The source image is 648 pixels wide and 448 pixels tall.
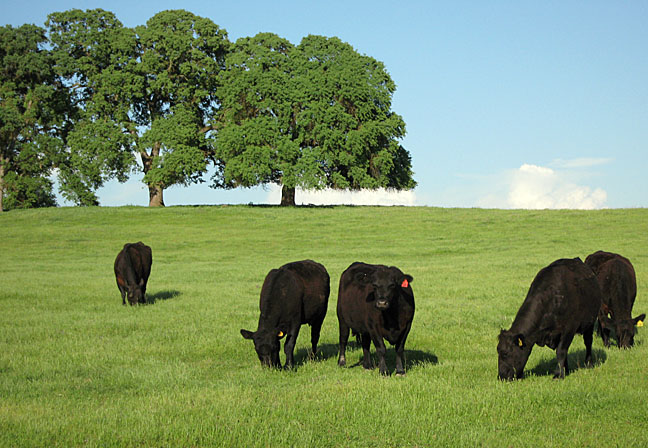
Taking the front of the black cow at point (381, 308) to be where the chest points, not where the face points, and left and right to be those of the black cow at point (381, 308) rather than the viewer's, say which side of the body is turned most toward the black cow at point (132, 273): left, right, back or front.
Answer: back

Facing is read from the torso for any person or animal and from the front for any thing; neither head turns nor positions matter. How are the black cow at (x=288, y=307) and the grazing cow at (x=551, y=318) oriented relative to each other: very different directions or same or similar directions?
same or similar directions

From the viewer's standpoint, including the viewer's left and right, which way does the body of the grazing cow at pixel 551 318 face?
facing the viewer and to the left of the viewer

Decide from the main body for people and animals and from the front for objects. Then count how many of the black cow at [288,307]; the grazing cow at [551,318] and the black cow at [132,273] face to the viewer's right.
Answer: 0

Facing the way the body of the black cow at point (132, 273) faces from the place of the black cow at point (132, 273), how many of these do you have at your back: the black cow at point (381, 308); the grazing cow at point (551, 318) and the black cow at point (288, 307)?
0

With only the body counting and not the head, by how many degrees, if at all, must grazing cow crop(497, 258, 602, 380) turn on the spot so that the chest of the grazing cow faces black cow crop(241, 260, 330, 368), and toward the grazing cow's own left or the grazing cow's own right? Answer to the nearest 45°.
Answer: approximately 45° to the grazing cow's own right

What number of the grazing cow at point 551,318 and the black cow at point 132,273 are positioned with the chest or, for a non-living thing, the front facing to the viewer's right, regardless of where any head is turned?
0

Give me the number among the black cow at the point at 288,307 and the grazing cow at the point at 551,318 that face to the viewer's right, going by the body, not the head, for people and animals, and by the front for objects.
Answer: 0

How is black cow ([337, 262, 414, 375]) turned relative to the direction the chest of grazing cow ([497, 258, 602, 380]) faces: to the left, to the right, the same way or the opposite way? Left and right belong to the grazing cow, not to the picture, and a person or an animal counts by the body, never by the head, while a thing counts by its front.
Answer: to the left

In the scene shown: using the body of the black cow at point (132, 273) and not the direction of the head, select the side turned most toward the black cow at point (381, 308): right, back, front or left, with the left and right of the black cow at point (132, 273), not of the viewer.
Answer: front

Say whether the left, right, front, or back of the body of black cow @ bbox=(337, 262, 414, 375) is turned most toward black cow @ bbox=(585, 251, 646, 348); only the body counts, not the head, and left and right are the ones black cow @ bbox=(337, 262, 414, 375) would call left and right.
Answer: left

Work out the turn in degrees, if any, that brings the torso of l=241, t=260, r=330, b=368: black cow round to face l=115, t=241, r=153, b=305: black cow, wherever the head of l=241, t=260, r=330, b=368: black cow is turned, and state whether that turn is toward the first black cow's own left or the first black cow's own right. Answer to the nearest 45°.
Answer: approximately 90° to the first black cow's own right

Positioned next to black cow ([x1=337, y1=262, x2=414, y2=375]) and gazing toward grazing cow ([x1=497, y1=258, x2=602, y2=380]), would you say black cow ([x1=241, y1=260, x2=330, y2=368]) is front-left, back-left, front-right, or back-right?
back-left

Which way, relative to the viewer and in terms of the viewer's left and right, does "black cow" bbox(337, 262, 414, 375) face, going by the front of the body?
facing the viewer and to the right of the viewer

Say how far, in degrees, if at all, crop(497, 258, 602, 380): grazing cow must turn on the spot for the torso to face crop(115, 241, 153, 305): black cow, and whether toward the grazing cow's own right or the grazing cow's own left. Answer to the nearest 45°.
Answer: approximately 90° to the grazing cow's own right

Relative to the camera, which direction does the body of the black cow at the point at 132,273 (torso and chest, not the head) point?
toward the camera

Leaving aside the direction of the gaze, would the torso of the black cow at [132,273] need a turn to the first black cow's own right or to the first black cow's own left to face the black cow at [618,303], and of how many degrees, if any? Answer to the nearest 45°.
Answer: approximately 45° to the first black cow's own left
